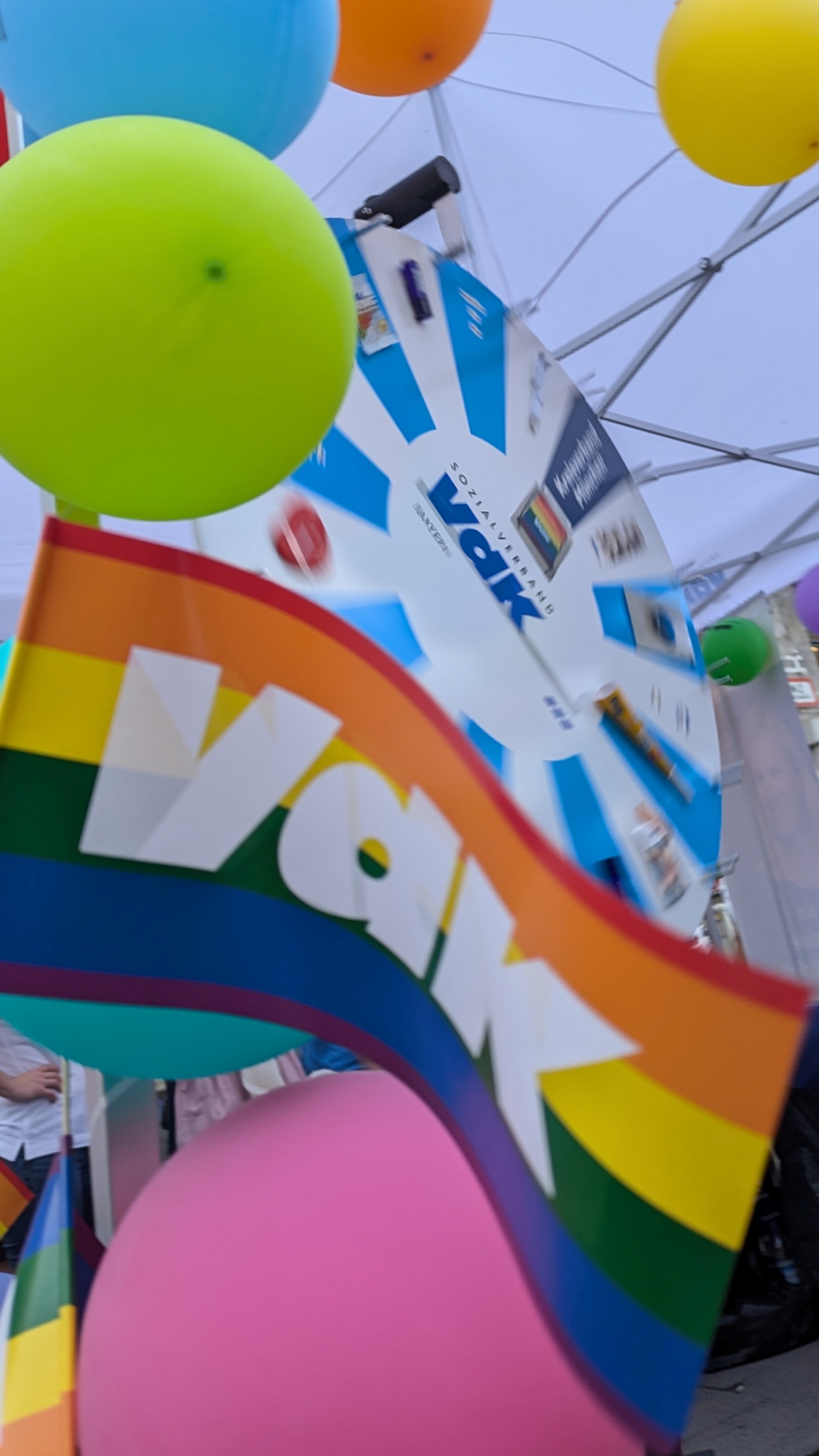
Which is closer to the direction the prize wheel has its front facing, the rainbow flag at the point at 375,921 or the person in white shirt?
the rainbow flag

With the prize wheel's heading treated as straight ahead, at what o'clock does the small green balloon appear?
The small green balloon is roughly at 8 o'clock from the prize wheel.
